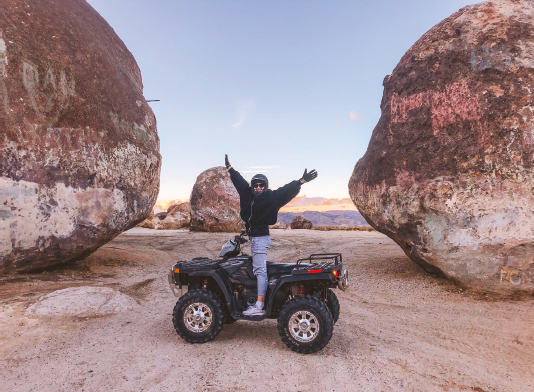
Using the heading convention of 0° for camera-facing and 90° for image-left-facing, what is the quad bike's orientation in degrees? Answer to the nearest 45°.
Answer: approximately 90°

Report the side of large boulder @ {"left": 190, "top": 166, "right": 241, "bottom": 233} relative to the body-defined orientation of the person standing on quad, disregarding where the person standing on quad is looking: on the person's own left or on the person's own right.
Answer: on the person's own right

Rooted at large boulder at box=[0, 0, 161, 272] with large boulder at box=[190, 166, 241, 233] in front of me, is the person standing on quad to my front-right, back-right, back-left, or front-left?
back-right

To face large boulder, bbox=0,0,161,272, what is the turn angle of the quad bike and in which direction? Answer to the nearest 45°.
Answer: approximately 45° to its right

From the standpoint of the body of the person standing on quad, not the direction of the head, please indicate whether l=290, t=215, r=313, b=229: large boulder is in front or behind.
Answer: behind

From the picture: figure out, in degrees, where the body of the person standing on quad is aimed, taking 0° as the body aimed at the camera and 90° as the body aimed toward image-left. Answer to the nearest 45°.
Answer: approximately 45°

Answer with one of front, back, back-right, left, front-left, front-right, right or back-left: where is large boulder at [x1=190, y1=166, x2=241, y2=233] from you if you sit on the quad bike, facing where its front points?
right

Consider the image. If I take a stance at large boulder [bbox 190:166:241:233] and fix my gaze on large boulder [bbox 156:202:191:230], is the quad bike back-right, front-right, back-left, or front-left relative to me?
back-left

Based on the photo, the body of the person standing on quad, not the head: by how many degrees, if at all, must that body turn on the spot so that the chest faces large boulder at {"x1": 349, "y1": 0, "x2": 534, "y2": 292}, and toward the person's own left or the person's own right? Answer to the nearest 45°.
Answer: approximately 180°
